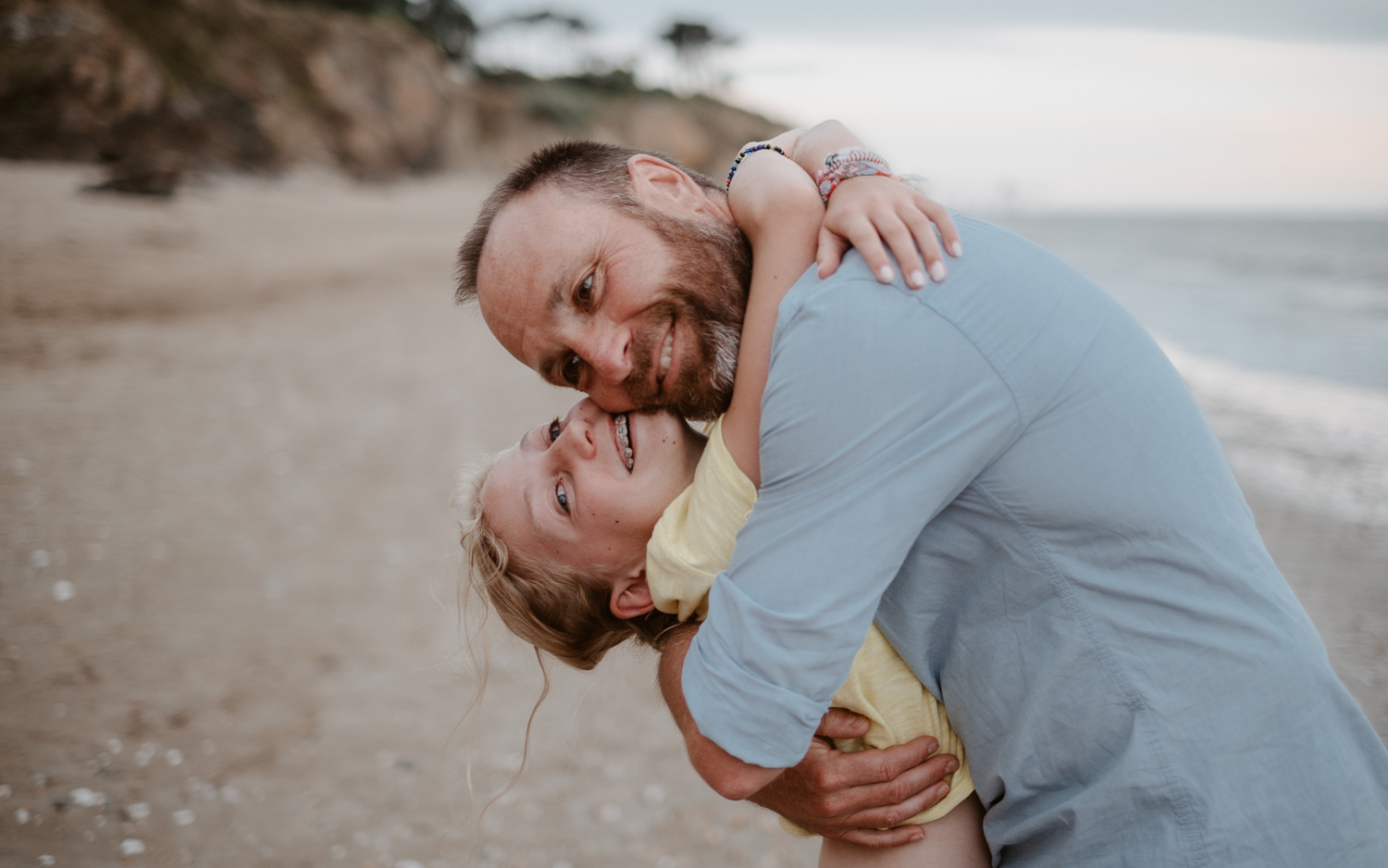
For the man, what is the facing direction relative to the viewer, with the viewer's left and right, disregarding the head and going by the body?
facing to the left of the viewer

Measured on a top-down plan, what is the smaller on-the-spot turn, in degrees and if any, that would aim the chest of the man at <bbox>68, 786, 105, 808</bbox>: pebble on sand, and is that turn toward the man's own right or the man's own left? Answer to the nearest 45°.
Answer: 0° — they already face it
